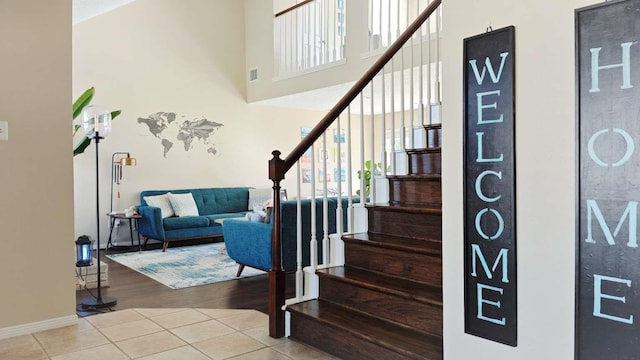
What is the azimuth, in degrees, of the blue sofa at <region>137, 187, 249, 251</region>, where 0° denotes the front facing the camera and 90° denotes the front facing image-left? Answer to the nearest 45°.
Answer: approximately 315°

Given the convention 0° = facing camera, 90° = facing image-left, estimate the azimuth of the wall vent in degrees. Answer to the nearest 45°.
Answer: approximately 45°

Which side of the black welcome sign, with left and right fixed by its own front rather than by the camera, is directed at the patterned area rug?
right

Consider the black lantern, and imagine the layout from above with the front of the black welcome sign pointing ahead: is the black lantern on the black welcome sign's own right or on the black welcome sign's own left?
on the black welcome sign's own right

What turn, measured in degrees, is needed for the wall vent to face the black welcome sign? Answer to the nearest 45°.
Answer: approximately 45° to its left

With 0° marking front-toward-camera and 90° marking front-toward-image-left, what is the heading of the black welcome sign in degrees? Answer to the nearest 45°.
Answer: approximately 45°

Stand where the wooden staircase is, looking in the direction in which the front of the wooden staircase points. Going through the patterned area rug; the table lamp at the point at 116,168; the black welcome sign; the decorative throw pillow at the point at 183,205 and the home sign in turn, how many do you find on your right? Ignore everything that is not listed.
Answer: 3

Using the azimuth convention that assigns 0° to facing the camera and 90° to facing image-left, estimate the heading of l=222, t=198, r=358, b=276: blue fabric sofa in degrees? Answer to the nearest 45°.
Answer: approximately 135°

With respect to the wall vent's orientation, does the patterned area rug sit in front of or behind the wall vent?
in front
